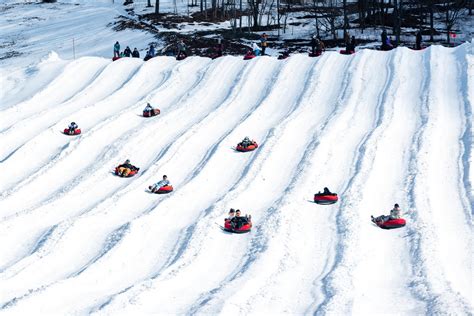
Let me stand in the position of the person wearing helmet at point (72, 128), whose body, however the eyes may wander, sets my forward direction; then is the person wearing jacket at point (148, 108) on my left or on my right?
on my left

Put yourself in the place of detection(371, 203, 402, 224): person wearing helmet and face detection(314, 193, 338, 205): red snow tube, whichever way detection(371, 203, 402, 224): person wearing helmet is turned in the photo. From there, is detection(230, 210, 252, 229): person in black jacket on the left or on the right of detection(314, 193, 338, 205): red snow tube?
left

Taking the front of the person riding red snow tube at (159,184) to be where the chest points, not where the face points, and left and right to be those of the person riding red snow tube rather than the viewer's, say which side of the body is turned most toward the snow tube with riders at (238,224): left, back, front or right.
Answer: left

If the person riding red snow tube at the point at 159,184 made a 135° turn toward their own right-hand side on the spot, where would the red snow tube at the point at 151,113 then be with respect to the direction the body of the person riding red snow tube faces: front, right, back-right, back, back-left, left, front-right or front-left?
front

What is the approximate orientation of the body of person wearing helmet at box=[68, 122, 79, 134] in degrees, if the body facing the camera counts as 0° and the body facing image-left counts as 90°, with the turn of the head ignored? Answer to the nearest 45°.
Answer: approximately 0°

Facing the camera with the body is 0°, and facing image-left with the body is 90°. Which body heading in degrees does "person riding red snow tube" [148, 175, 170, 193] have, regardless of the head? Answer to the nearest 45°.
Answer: approximately 45°

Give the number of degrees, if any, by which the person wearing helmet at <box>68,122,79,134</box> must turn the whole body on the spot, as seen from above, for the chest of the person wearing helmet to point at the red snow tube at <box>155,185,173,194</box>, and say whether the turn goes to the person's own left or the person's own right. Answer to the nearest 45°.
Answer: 0° — they already face it

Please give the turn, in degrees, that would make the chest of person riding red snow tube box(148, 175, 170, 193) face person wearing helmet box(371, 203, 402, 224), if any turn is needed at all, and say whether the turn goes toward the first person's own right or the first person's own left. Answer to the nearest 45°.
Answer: approximately 90° to the first person's own left

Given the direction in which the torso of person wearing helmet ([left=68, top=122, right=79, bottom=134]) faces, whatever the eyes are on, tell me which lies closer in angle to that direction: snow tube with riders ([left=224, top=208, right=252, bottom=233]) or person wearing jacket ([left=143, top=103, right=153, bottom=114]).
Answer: the snow tube with riders

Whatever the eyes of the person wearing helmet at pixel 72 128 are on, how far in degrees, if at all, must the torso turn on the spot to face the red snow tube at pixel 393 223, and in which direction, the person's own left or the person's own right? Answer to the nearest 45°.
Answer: approximately 45° to the person's own left

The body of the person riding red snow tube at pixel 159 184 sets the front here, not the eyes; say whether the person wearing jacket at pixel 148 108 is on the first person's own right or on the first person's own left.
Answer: on the first person's own right

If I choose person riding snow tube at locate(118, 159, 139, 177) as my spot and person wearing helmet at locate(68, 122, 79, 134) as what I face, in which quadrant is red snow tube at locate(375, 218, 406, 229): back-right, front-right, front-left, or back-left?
back-right
